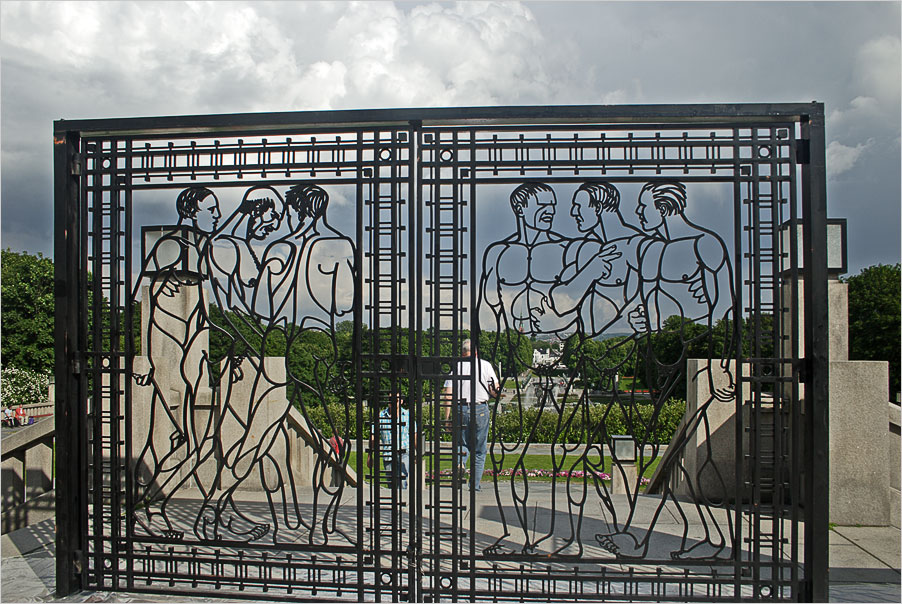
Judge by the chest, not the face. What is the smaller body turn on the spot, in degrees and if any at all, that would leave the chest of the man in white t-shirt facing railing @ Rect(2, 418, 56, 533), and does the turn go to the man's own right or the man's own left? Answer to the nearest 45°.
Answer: approximately 90° to the man's own left

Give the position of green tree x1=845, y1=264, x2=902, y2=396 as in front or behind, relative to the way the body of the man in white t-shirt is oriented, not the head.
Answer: in front

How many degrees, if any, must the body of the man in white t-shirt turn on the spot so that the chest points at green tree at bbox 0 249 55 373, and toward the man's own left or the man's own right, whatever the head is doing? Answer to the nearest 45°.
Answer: approximately 45° to the man's own left

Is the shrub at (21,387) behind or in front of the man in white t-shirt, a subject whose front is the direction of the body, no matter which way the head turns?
in front

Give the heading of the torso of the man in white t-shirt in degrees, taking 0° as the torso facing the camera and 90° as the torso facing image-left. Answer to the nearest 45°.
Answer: approximately 180°

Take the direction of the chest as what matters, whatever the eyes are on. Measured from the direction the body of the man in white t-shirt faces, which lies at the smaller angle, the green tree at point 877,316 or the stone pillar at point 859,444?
the green tree

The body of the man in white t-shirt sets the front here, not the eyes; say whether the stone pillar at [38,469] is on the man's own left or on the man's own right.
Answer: on the man's own left

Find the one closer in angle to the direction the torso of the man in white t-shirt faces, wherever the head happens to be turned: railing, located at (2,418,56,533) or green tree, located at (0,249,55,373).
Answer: the green tree
